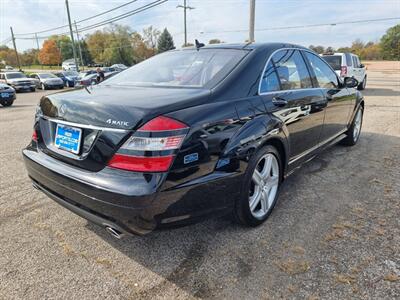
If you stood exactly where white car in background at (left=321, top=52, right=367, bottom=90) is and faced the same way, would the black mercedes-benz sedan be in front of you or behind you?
behind

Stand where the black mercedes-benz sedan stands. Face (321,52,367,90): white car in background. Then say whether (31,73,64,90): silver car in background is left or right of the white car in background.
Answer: left

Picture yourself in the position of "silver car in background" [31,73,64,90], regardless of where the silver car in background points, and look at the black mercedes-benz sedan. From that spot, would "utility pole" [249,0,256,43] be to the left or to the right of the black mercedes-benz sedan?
left

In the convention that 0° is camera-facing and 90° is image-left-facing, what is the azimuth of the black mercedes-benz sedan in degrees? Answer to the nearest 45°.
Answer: approximately 225°

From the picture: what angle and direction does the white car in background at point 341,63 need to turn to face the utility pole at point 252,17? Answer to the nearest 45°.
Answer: approximately 90° to its left

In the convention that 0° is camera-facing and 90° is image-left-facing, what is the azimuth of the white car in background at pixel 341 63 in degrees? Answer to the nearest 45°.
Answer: approximately 225°

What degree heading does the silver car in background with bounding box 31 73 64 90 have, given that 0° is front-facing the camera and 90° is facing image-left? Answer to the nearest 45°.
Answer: approximately 315°
